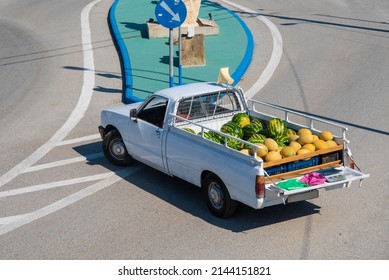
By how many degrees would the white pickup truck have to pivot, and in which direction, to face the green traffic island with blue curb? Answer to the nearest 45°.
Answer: approximately 45° to its right

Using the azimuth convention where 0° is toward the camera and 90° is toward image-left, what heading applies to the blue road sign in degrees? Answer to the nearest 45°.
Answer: approximately 0°

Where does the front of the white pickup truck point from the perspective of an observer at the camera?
facing away from the viewer and to the left of the viewer

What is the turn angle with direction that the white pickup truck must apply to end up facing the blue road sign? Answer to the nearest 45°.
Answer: approximately 45° to its right

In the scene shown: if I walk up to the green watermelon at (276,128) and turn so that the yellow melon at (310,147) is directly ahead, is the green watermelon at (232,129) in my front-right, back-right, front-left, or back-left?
back-right

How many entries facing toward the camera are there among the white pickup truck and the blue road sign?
1
